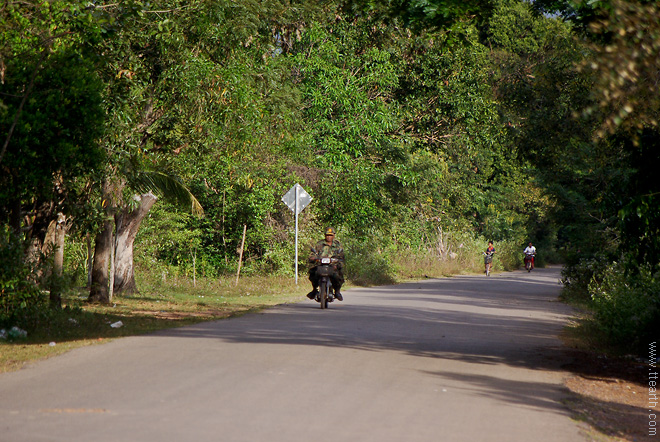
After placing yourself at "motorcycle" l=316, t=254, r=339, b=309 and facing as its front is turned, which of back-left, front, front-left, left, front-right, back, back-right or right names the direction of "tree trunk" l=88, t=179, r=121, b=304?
right

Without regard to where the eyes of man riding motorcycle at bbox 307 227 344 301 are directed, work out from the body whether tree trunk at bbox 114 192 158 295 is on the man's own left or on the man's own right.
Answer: on the man's own right

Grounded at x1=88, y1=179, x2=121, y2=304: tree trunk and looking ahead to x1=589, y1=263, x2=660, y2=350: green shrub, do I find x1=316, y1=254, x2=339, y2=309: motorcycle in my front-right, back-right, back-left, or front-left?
front-left

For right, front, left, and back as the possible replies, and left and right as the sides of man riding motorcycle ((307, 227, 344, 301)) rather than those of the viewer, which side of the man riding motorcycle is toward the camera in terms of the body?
front

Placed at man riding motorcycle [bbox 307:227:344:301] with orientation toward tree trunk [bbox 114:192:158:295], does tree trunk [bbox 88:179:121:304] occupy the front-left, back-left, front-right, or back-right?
front-left

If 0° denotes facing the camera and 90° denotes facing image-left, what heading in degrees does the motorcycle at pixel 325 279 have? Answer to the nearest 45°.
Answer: approximately 0°

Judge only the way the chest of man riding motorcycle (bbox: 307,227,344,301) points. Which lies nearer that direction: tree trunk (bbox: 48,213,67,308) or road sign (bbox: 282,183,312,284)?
the tree trunk

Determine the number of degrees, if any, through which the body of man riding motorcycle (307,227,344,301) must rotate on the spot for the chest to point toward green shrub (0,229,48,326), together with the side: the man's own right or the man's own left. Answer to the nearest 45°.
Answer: approximately 45° to the man's own right

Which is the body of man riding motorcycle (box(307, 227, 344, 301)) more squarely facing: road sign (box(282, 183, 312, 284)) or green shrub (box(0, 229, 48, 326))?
the green shrub
